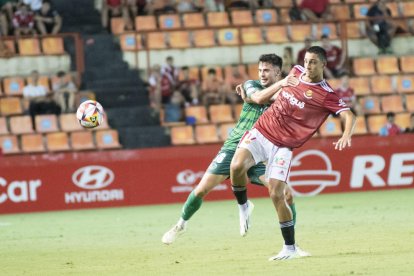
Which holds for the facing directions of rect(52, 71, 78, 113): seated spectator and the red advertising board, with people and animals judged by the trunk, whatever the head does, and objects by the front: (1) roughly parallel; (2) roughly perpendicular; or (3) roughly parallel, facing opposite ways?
roughly parallel

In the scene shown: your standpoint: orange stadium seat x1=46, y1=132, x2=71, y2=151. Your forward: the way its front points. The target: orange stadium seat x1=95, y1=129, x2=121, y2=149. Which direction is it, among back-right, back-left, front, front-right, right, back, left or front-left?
left

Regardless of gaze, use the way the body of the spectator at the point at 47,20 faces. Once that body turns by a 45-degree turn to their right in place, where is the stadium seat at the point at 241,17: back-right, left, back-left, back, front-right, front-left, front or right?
back-left

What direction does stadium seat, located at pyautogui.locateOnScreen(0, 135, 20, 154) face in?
toward the camera

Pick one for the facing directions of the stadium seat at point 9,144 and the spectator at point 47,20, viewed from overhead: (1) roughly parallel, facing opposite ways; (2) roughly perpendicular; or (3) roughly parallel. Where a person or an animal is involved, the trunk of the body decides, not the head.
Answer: roughly parallel

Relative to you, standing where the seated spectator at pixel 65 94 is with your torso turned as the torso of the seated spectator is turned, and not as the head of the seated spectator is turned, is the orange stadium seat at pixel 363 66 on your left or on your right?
on your left

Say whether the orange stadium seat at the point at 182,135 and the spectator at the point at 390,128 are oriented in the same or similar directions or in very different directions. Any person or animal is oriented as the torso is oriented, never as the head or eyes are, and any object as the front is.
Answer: same or similar directions

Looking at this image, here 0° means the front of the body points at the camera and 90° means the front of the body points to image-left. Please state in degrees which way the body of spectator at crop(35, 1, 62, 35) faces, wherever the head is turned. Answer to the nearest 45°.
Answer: approximately 0°

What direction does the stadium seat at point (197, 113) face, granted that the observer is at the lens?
facing the viewer

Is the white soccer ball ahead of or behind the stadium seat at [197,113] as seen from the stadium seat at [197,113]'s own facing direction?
ahead

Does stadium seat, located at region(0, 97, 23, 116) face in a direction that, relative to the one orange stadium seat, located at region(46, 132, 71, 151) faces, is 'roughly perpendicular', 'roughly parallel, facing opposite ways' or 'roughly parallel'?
roughly parallel

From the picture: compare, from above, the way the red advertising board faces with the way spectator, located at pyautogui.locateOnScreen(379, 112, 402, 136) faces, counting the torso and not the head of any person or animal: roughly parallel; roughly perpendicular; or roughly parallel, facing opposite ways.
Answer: roughly parallel

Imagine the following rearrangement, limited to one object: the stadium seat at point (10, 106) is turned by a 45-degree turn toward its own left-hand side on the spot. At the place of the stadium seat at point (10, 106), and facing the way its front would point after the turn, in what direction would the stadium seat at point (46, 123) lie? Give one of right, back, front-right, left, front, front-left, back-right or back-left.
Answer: front

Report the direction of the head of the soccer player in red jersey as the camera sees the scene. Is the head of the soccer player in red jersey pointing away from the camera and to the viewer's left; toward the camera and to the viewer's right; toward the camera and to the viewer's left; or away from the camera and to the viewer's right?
toward the camera and to the viewer's left

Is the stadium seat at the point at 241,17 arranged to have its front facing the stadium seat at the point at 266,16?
no

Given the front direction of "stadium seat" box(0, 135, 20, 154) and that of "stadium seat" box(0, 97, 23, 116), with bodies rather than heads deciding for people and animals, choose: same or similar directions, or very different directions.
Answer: same or similar directions

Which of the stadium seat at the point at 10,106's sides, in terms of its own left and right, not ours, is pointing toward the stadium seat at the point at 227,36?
left
